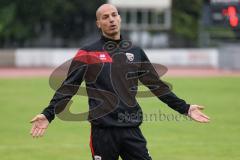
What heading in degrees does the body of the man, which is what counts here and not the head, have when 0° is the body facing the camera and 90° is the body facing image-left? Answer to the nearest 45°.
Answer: approximately 0°
